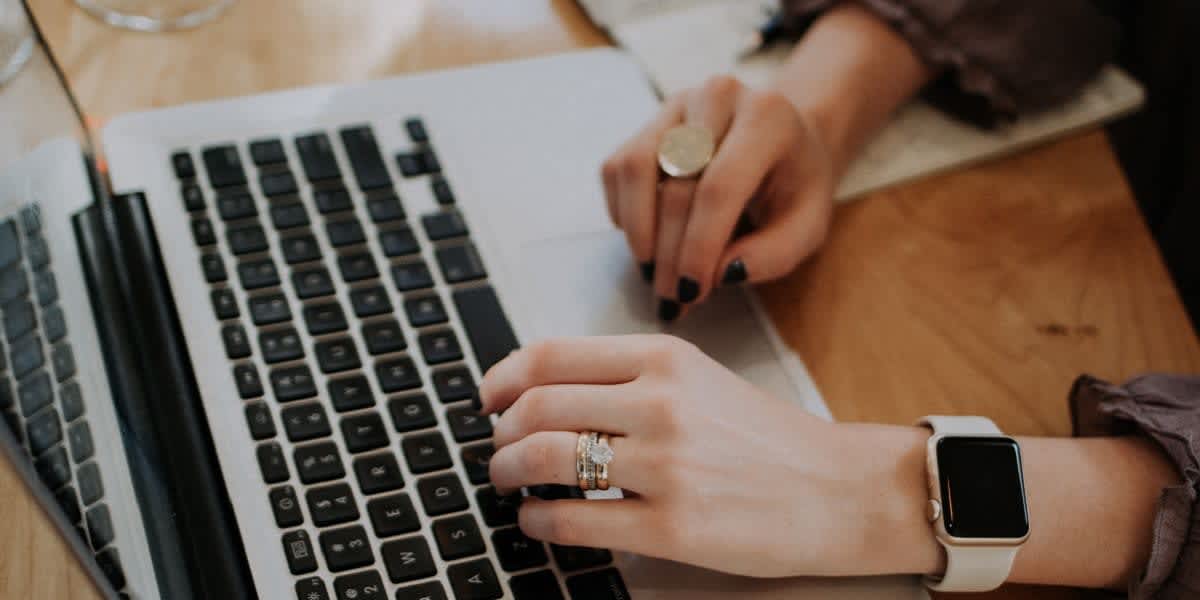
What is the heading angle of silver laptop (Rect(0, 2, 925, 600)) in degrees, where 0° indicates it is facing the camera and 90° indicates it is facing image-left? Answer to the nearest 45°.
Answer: approximately 270°
